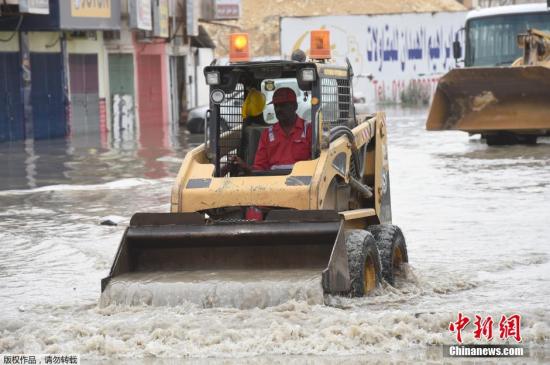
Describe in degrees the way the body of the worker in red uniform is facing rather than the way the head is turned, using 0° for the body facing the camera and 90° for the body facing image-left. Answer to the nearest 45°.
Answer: approximately 0°

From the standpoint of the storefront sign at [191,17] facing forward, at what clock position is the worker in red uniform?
The worker in red uniform is roughly at 12 o'clock from the storefront sign.

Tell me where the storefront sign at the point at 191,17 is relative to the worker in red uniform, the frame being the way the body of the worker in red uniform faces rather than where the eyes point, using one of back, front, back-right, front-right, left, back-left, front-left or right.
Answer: back
